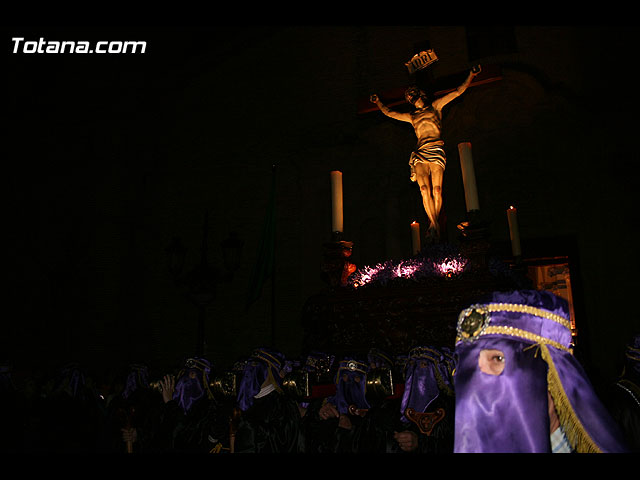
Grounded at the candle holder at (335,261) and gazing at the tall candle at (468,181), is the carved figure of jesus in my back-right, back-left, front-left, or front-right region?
front-left

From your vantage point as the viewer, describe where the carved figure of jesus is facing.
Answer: facing the viewer

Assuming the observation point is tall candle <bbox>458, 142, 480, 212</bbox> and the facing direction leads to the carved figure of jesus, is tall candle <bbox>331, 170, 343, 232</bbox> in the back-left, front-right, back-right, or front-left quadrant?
front-left

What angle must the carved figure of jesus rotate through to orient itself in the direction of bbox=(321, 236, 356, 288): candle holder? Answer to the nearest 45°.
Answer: approximately 45° to its right
